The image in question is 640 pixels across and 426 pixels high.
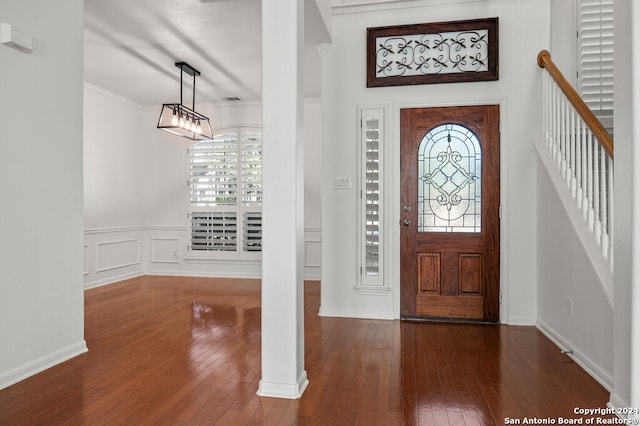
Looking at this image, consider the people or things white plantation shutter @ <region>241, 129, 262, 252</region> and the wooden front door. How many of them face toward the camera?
2

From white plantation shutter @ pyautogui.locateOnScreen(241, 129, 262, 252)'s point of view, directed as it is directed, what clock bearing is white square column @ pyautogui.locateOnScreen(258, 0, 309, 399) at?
The white square column is roughly at 12 o'clock from the white plantation shutter.

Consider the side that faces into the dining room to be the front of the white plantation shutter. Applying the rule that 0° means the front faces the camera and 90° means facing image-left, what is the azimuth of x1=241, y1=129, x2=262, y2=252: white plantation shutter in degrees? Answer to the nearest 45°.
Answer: approximately 0°

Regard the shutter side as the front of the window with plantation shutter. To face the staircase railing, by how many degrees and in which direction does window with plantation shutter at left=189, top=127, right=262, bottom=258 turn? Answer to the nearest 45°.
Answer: approximately 45° to its left

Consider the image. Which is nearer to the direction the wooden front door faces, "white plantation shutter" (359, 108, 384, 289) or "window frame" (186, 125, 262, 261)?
the white plantation shutter

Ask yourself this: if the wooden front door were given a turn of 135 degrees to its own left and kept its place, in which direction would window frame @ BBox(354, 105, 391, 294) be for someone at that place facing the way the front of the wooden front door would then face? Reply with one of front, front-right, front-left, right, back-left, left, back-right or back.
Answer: back-left

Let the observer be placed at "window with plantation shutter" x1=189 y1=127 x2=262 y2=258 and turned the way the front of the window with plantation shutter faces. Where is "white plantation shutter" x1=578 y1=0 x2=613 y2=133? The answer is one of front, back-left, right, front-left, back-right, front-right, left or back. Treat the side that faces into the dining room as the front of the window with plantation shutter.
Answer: front-left

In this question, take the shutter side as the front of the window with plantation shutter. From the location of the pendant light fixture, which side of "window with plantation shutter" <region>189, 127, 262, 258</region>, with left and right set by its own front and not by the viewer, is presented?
front

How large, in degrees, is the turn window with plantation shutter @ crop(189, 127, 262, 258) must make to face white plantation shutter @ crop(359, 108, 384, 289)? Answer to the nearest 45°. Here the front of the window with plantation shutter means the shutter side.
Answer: approximately 45° to its left

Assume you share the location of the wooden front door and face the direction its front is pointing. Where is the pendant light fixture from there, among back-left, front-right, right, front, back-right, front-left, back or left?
right

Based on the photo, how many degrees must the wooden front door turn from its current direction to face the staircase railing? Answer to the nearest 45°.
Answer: approximately 45° to its left
